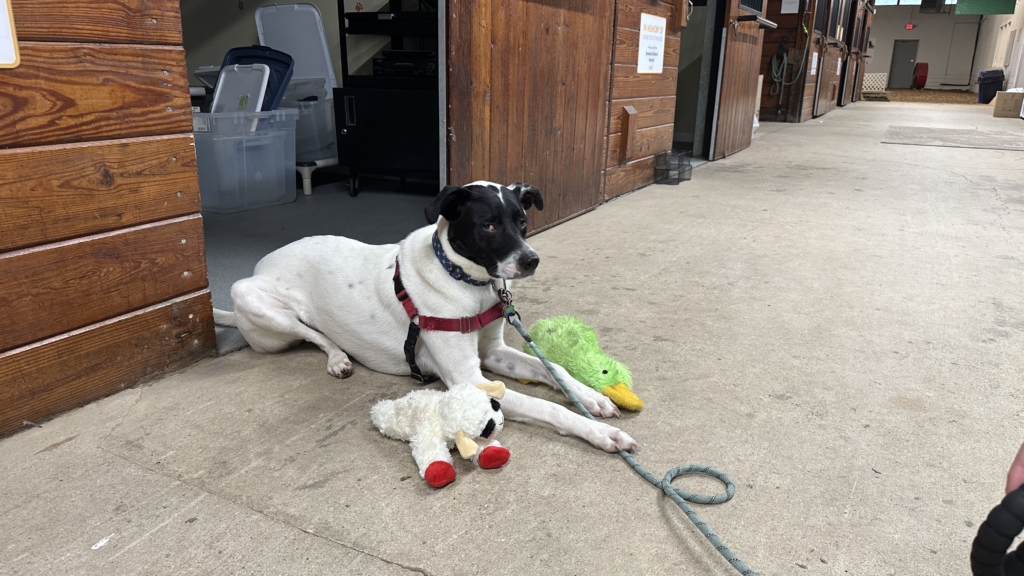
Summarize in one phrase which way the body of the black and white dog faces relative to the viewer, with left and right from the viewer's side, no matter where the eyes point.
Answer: facing the viewer and to the right of the viewer

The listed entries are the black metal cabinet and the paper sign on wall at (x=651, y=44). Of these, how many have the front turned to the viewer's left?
0

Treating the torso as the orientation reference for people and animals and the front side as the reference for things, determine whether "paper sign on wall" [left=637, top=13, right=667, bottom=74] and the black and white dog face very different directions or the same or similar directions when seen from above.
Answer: same or similar directions

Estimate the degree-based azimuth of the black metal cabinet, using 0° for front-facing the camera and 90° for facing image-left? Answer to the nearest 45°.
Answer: approximately 0°

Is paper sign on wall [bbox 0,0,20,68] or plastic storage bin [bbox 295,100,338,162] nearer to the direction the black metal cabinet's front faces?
the paper sign on wall

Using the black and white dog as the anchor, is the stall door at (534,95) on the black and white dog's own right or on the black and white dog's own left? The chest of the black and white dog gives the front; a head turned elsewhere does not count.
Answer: on the black and white dog's own left

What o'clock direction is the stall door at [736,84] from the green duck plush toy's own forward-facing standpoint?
The stall door is roughly at 8 o'clock from the green duck plush toy.

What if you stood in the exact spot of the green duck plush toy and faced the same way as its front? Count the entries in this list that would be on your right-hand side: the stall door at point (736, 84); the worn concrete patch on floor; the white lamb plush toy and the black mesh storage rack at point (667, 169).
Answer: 1

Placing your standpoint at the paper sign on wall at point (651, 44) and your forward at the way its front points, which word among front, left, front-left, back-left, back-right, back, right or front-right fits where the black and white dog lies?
front-right

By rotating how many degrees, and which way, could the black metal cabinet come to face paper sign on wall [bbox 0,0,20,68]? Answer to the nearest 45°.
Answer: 0° — it already faces it

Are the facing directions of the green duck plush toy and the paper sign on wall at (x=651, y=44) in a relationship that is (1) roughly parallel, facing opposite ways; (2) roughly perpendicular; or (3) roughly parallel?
roughly parallel
